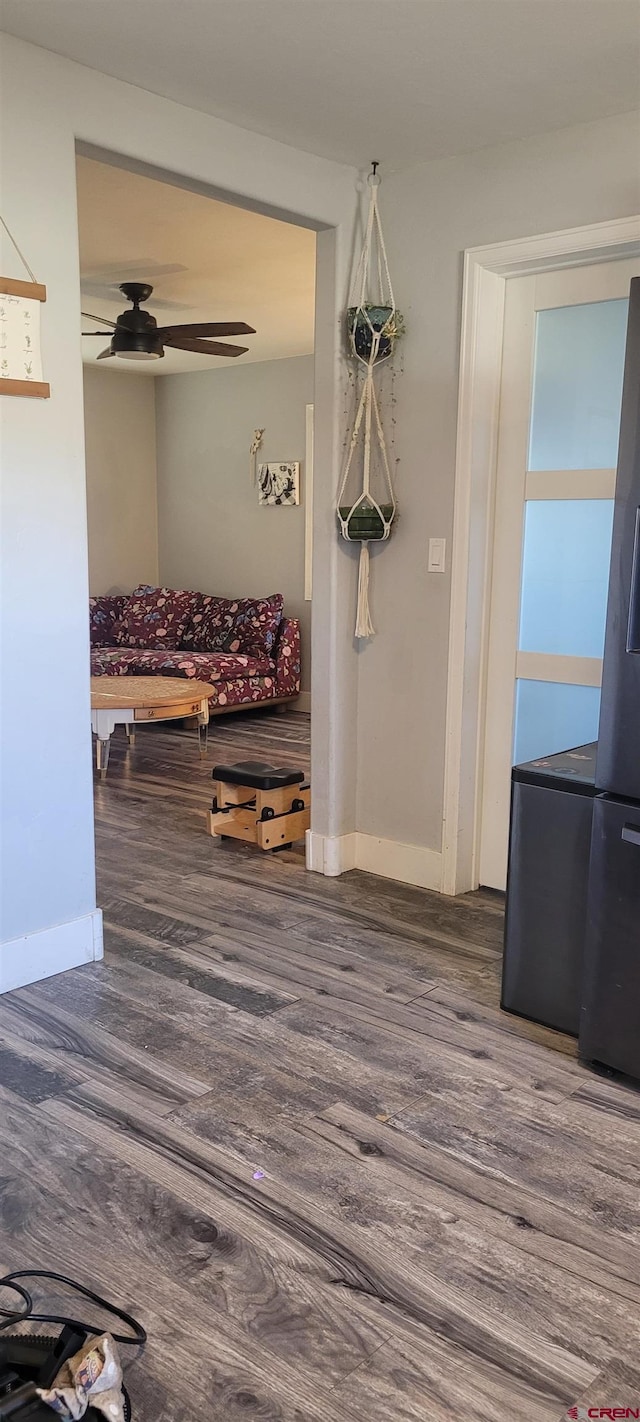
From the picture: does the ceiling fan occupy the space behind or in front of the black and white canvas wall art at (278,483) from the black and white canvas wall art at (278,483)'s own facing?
in front

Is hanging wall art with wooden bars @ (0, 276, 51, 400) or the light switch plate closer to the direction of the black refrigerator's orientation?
the hanging wall art with wooden bars

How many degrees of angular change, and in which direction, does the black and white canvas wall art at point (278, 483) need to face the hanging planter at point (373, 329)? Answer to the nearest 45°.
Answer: approximately 45° to its left

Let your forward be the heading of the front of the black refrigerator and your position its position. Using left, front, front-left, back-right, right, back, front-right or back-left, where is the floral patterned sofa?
right

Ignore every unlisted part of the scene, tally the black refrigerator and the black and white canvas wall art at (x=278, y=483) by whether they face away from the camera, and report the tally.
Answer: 0

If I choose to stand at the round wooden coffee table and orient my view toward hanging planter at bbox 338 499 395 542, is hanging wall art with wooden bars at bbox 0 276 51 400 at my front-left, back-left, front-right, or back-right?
front-right

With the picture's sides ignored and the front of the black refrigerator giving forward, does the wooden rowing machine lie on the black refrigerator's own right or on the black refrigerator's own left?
on the black refrigerator's own right

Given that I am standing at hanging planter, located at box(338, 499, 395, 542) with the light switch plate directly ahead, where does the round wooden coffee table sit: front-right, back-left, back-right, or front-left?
back-left

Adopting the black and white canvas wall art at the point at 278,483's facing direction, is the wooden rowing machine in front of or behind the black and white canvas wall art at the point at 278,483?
in front

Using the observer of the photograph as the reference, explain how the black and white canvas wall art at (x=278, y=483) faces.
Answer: facing the viewer and to the left of the viewer
